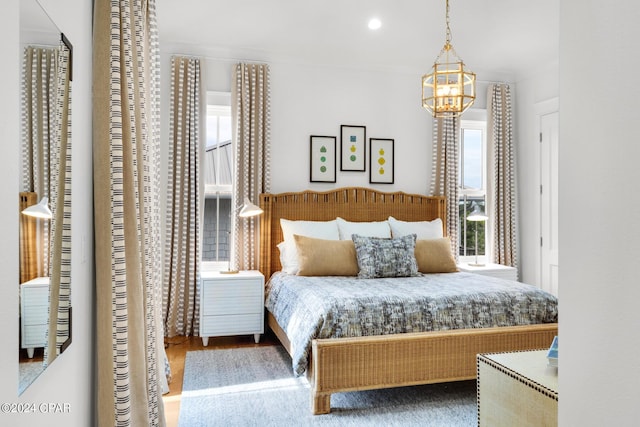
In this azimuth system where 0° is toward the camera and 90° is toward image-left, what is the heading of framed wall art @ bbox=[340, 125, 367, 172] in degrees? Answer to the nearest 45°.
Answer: approximately 0°

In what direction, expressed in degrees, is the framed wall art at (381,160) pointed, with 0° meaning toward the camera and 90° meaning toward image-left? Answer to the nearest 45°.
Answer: approximately 0°

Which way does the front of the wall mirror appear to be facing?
to the viewer's right

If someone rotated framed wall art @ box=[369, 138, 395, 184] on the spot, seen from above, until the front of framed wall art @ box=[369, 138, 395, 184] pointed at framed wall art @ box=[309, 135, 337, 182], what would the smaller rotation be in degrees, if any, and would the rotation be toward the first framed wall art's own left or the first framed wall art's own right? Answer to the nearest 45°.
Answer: approximately 45° to the first framed wall art's own right

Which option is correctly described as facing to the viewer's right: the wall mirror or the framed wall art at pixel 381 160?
the wall mirror

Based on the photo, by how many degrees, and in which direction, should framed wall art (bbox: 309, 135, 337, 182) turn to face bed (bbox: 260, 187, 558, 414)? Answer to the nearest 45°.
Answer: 0° — it already faces it
